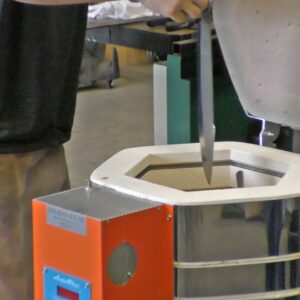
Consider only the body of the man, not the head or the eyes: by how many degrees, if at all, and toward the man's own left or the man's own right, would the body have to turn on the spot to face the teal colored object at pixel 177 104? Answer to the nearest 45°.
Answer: approximately 45° to the man's own left

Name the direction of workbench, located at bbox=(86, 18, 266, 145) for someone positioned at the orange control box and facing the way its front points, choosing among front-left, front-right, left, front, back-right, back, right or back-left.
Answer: back-right

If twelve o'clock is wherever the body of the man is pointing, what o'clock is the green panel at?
The green panel is roughly at 10 o'clock from the man.

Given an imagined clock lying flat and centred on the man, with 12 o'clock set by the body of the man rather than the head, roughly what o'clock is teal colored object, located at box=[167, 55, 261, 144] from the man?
The teal colored object is roughly at 10 o'clock from the man.

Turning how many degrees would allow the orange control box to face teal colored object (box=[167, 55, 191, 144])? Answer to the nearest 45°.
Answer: approximately 135° to its right

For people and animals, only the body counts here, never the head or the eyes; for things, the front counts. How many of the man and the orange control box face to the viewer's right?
1

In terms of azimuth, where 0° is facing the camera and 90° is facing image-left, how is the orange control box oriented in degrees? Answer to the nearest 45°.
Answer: approximately 45°

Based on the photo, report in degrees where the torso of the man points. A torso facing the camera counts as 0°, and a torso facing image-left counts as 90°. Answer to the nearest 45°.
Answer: approximately 270°

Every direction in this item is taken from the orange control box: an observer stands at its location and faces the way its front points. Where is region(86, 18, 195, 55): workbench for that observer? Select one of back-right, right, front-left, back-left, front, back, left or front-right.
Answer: back-right
